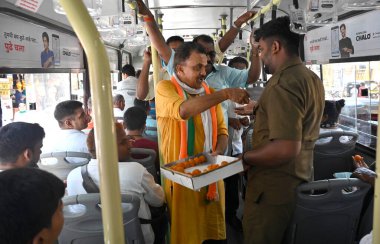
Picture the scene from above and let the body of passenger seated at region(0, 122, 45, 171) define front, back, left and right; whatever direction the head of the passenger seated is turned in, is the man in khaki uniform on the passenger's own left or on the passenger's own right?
on the passenger's own right

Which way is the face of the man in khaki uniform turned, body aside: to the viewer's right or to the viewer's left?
to the viewer's left

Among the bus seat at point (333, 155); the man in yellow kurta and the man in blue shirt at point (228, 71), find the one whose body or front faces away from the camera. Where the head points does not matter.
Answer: the bus seat

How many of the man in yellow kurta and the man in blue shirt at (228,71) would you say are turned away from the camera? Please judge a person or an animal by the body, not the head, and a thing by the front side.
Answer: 0

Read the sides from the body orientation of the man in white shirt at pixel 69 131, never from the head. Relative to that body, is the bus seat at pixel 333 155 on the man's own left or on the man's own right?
on the man's own right

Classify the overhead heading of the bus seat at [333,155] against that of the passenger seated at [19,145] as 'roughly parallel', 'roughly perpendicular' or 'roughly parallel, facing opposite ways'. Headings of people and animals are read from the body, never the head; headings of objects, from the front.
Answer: roughly parallel

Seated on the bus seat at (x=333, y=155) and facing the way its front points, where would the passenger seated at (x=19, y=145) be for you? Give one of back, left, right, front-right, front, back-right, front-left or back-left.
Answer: back-left

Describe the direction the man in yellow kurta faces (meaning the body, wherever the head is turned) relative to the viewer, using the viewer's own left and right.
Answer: facing the viewer and to the right of the viewer

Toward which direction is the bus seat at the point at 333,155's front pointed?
away from the camera

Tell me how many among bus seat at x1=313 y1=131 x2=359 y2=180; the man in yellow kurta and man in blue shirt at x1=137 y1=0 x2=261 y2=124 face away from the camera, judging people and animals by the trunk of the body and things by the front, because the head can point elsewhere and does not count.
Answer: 1

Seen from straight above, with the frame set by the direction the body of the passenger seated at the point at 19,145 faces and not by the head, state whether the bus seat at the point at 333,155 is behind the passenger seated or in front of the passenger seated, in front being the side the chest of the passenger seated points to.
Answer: in front

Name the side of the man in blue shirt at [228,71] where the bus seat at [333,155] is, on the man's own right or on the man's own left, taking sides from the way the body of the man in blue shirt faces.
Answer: on the man's own left

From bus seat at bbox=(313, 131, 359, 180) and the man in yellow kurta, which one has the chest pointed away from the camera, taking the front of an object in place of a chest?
the bus seat

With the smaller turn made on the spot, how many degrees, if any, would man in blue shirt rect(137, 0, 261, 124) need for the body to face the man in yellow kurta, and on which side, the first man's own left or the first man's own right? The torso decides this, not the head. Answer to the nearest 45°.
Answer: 0° — they already face them

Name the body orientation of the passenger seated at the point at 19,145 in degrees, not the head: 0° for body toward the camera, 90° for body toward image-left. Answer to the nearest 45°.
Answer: approximately 225°

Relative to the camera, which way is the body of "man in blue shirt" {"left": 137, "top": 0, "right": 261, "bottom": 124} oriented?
toward the camera
